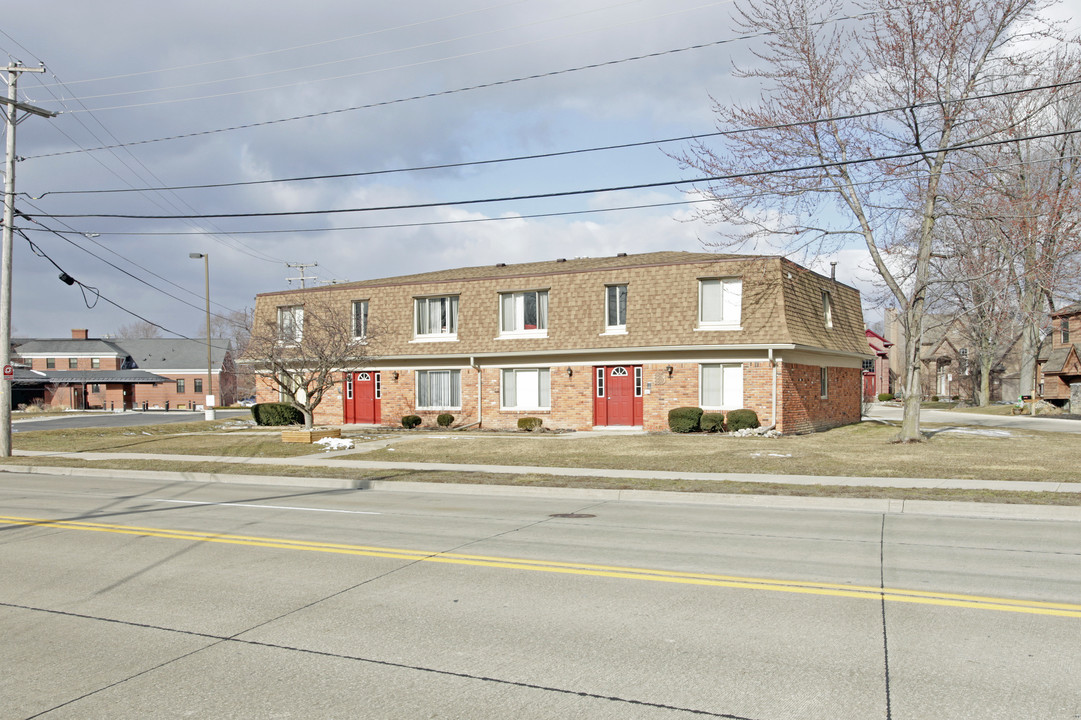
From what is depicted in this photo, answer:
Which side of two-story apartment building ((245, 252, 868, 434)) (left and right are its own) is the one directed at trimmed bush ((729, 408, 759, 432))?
left

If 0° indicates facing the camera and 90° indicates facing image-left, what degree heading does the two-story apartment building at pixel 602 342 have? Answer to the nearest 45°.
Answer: approximately 45°

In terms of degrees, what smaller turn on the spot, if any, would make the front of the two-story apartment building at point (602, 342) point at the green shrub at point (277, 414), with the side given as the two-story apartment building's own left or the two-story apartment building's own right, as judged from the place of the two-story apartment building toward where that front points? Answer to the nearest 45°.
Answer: approximately 45° to the two-story apartment building's own right
